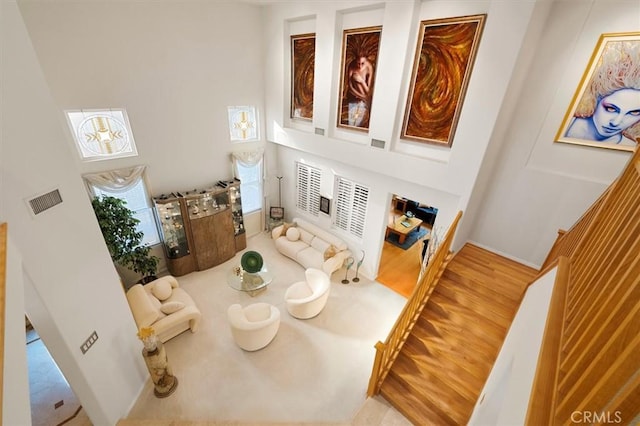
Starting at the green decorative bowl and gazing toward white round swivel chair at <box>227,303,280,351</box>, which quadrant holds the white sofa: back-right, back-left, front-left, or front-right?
back-left

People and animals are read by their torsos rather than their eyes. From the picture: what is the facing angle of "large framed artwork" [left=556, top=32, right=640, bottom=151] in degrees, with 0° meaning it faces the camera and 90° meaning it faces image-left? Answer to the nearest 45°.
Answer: approximately 45°

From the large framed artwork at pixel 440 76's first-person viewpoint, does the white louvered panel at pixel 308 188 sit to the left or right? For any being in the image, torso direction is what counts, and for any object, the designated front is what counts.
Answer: on its right

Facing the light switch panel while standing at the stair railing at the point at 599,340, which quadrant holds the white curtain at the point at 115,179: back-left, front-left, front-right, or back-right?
front-right

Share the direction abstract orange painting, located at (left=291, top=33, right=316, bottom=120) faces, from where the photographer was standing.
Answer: facing the viewer and to the left of the viewer

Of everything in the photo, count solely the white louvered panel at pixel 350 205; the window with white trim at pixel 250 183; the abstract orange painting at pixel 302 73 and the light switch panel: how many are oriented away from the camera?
0

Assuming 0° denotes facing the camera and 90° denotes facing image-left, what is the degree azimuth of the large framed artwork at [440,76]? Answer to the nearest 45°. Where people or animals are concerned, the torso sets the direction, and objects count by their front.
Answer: approximately 45°

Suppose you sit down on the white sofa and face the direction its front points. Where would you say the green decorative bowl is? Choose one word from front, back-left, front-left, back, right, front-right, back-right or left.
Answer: front

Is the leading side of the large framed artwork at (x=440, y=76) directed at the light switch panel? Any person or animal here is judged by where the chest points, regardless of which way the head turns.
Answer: yes

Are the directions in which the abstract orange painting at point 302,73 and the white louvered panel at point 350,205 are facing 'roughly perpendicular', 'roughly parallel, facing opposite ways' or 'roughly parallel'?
roughly parallel

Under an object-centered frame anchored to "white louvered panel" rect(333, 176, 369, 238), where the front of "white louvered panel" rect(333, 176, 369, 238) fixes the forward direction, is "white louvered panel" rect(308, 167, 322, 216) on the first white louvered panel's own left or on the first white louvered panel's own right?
on the first white louvered panel's own right

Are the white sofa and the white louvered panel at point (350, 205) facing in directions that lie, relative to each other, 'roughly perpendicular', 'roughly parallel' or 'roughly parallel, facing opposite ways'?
roughly parallel

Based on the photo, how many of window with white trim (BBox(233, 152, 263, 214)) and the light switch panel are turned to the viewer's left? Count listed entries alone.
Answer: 0
